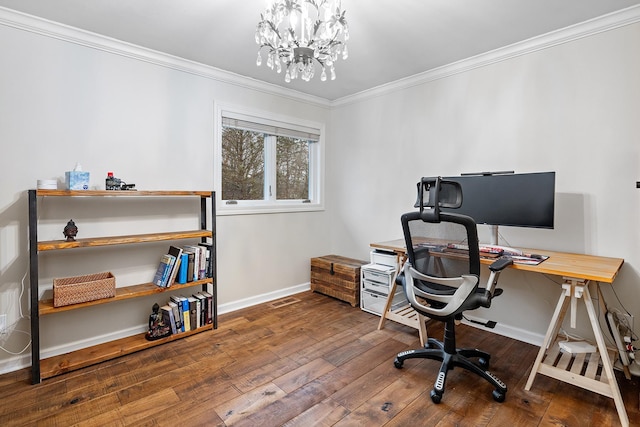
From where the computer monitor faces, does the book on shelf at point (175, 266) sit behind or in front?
in front

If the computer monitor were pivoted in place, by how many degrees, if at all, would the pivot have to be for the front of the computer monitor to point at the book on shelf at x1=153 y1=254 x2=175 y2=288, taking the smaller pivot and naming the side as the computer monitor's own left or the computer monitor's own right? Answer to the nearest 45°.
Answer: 0° — it already faces it

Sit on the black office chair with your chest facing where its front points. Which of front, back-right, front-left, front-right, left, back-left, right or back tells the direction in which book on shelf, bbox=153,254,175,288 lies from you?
back-left

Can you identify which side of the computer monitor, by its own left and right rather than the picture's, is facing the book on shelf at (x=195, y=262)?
front

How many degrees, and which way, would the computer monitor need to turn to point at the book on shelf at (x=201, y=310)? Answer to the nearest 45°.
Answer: approximately 45° to its right

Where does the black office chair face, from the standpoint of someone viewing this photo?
facing away from the viewer and to the right of the viewer

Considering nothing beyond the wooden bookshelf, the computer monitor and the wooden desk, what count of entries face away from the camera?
0

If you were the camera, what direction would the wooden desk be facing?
facing the viewer and to the left of the viewer

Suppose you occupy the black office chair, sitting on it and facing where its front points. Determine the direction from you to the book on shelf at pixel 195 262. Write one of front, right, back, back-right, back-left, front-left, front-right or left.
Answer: back-left

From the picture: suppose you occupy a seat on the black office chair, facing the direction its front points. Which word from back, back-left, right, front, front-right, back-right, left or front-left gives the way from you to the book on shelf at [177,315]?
back-left

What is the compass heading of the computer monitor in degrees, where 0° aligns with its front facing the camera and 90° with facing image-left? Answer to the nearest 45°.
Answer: approximately 45°

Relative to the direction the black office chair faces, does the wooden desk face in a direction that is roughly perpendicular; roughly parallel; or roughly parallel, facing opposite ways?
roughly parallel, facing opposite ways

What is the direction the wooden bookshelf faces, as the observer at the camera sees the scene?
facing the viewer and to the right of the viewer

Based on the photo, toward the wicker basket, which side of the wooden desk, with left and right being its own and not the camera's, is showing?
front

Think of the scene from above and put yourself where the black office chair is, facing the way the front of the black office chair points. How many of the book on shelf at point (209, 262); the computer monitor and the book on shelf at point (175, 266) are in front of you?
1
